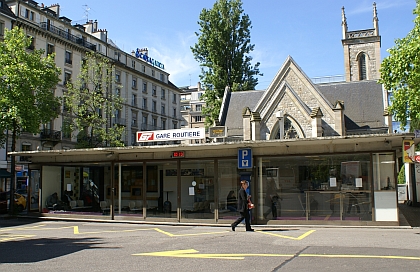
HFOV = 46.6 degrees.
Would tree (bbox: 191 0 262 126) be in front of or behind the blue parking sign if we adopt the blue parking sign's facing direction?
behind

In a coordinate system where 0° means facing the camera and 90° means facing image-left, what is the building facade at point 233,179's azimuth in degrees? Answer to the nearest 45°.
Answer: approximately 0°

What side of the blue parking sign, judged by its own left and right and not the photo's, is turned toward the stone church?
back

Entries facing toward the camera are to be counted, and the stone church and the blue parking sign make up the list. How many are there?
2

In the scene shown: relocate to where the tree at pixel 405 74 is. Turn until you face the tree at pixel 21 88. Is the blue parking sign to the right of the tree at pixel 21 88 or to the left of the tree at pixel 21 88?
left

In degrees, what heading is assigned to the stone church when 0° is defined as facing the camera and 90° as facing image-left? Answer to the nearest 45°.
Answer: approximately 0°

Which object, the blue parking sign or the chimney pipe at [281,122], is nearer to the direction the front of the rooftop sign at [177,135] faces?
the blue parking sign

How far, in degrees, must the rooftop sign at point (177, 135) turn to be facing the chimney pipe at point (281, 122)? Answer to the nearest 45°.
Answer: approximately 135° to its left
